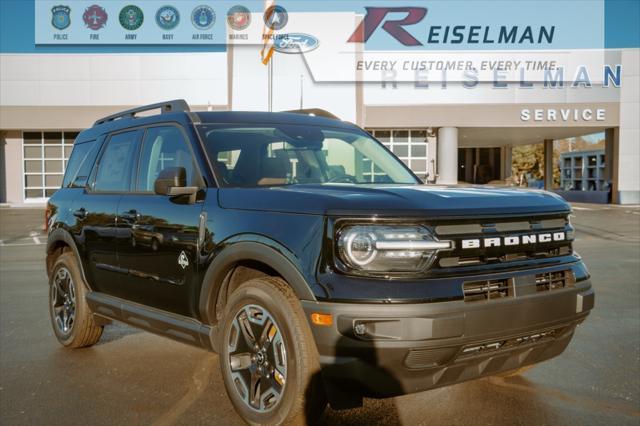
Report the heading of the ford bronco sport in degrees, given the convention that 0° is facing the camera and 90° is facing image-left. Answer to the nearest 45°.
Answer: approximately 315°
